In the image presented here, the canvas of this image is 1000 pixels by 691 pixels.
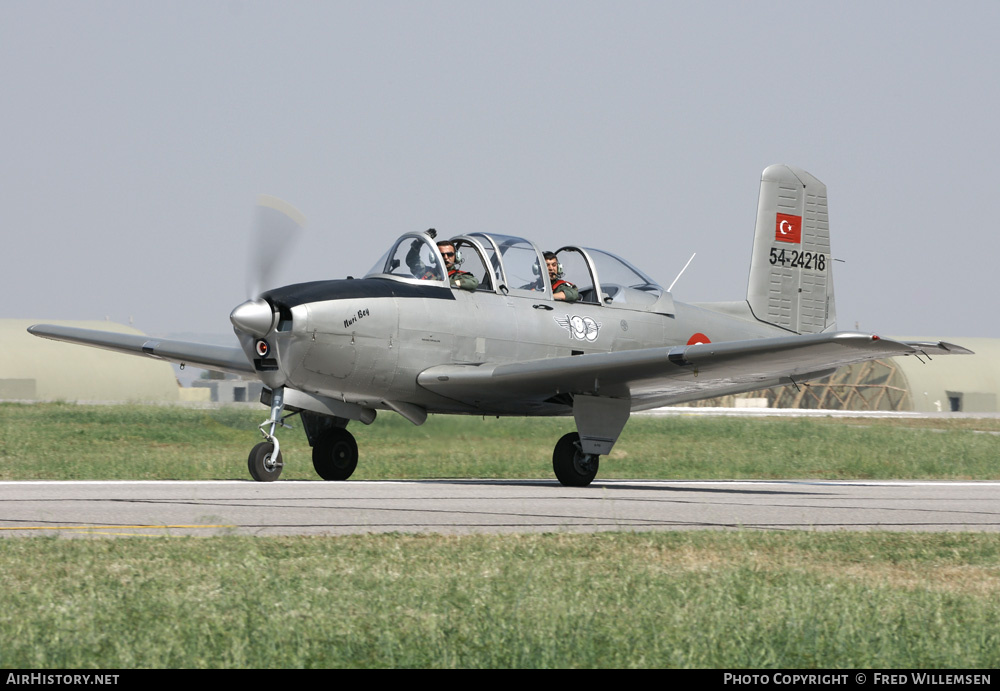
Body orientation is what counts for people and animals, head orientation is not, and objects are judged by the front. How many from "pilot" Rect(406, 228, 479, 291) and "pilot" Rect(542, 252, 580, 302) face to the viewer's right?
0

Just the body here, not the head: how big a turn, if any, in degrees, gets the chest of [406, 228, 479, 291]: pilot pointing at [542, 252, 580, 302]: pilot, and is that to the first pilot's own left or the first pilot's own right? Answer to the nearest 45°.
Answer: approximately 180°

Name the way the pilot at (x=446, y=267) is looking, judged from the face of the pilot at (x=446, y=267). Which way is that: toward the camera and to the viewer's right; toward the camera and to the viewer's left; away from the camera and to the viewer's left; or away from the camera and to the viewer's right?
toward the camera and to the viewer's left

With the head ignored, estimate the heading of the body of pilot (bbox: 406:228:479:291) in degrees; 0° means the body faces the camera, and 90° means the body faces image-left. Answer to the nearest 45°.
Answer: approximately 45°

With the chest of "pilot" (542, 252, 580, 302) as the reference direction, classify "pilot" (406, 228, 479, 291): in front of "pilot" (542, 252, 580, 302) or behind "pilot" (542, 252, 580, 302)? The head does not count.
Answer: in front

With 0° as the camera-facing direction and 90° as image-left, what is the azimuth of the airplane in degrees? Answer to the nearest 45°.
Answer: approximately 45°

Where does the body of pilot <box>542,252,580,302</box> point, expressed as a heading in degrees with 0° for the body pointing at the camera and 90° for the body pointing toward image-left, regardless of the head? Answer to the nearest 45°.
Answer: approximately 45°
